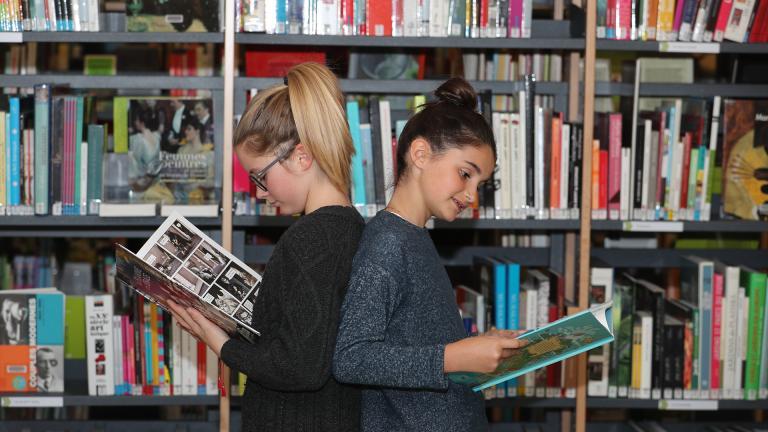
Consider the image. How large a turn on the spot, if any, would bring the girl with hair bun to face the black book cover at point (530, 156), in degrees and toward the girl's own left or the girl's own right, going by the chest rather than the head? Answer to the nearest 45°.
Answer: approximately 90° to the girl's own left

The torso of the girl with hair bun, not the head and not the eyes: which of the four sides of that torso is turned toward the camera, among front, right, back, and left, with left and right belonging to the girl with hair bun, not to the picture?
right

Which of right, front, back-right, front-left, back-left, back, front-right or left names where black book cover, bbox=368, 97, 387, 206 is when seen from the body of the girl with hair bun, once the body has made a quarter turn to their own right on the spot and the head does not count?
back

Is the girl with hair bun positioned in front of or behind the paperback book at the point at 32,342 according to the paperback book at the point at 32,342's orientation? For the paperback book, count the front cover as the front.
in front

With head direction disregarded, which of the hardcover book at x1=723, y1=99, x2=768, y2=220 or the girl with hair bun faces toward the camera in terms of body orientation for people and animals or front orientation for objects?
the hardcover book

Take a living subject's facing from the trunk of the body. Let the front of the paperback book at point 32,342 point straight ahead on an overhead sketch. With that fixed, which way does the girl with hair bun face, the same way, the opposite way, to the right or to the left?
to the left

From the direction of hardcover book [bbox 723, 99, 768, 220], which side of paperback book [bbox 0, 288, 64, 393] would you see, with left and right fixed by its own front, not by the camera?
left

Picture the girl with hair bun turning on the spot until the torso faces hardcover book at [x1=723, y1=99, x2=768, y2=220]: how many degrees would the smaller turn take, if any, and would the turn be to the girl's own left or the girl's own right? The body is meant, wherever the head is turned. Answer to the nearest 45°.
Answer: approximately 45° to the girl's own left

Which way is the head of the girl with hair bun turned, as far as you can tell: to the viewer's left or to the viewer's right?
to the viewer's right

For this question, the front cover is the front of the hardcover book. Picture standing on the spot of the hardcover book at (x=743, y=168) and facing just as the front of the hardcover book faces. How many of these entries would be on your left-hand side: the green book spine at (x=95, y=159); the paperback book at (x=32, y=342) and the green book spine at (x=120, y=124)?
0

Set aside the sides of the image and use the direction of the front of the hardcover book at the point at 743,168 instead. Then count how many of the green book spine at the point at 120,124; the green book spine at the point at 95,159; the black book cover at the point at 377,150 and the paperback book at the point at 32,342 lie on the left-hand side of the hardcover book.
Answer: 0

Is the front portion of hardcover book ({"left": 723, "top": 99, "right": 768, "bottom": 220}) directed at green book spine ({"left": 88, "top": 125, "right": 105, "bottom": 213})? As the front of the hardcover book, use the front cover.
no

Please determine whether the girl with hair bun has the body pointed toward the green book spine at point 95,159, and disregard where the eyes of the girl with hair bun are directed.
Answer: no

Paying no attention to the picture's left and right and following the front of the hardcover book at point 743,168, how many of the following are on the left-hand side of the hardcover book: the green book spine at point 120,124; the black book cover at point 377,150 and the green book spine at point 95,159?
0

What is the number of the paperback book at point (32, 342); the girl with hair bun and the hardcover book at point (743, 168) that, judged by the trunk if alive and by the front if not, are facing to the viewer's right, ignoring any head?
1

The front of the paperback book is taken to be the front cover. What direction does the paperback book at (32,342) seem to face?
toward the camera
